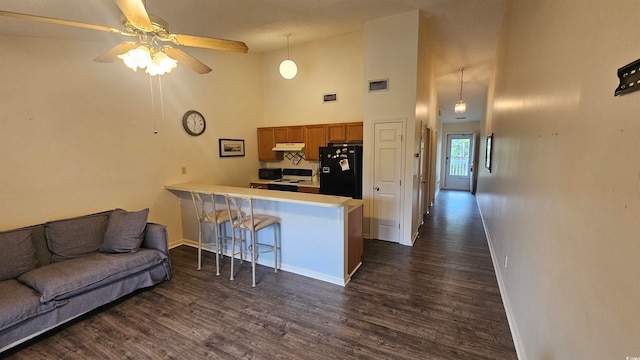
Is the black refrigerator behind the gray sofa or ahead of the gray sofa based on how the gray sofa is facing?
ahead

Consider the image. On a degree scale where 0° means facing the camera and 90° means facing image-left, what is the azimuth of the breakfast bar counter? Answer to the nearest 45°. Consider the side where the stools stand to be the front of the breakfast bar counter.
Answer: approximately 45°

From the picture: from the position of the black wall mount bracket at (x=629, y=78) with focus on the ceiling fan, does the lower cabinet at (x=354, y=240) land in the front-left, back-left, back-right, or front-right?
front-right

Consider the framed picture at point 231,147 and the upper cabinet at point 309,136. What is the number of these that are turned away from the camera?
0

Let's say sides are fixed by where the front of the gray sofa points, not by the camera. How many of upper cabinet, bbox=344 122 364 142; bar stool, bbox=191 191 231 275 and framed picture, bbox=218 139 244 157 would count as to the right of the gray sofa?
0

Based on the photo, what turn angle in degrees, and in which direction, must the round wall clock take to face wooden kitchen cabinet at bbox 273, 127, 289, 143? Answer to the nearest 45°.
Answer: approximately 45° to its left

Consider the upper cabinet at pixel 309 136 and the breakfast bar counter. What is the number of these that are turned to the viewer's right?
0

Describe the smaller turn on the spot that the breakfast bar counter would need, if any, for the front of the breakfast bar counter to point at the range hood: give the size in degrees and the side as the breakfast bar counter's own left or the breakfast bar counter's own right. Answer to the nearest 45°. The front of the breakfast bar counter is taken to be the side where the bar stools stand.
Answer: approximately 135° to the breakfast bar counter's own right

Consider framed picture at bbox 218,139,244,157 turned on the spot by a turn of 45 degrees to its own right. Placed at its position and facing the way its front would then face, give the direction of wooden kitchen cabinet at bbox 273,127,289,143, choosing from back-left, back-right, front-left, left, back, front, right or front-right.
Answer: left

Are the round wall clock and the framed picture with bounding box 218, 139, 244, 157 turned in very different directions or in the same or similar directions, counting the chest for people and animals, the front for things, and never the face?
same or similar directions

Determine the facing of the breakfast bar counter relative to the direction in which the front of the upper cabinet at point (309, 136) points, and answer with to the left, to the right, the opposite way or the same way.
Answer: the same way

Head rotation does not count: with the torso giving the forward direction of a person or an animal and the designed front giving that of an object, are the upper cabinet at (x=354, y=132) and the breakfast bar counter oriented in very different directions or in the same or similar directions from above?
same or similar directions

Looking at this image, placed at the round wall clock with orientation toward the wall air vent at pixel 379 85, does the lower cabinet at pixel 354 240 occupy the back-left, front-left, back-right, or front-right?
front-right

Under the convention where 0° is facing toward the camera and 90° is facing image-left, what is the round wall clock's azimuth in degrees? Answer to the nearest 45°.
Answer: approximately 315°

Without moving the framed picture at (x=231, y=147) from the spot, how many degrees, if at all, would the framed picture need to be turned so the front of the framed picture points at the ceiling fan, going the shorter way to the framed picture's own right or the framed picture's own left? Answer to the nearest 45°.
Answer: approximately 45° to the framed picture's own right

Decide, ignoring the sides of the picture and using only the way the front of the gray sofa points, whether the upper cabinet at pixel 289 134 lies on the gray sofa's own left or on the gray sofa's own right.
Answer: on the gray sofa's own left

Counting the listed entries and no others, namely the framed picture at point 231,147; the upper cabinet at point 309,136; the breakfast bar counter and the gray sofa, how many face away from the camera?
0

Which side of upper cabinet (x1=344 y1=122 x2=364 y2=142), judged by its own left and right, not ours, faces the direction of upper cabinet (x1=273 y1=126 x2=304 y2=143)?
right

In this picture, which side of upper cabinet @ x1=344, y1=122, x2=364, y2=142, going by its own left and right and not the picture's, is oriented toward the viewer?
front

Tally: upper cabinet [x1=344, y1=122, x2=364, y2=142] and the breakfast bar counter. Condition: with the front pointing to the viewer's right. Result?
0
